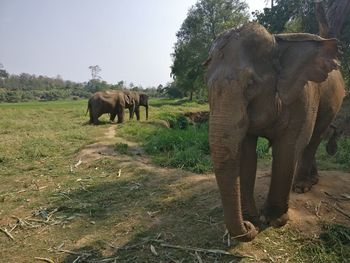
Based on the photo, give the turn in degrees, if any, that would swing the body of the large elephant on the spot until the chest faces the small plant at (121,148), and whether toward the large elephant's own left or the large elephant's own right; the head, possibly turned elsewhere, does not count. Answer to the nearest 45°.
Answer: approximately 90° to the large elephant's own right

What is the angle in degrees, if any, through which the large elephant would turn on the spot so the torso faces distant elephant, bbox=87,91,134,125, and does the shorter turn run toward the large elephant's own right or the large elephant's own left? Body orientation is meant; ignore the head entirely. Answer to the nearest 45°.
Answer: approximately 90° to the large elephant's own right

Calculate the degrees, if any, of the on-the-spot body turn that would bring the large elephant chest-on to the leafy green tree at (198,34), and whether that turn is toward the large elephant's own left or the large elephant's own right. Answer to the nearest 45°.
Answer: approximately 135° to the large elephant's own right

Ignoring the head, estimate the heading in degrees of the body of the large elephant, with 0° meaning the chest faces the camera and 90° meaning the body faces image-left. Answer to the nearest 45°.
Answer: approximately 45°

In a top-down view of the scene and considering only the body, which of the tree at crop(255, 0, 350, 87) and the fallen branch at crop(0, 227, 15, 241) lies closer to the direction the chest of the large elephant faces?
the fallen branch

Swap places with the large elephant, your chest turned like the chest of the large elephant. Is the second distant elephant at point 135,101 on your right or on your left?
on your right

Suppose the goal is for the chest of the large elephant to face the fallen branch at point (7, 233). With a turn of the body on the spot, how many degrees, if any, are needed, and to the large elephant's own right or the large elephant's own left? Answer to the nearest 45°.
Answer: approximately 45° to the large elephant's own right

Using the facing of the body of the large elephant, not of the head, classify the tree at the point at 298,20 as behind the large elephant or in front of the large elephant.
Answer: behind

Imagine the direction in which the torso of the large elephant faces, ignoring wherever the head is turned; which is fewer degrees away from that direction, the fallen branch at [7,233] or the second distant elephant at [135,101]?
the fallen branch
